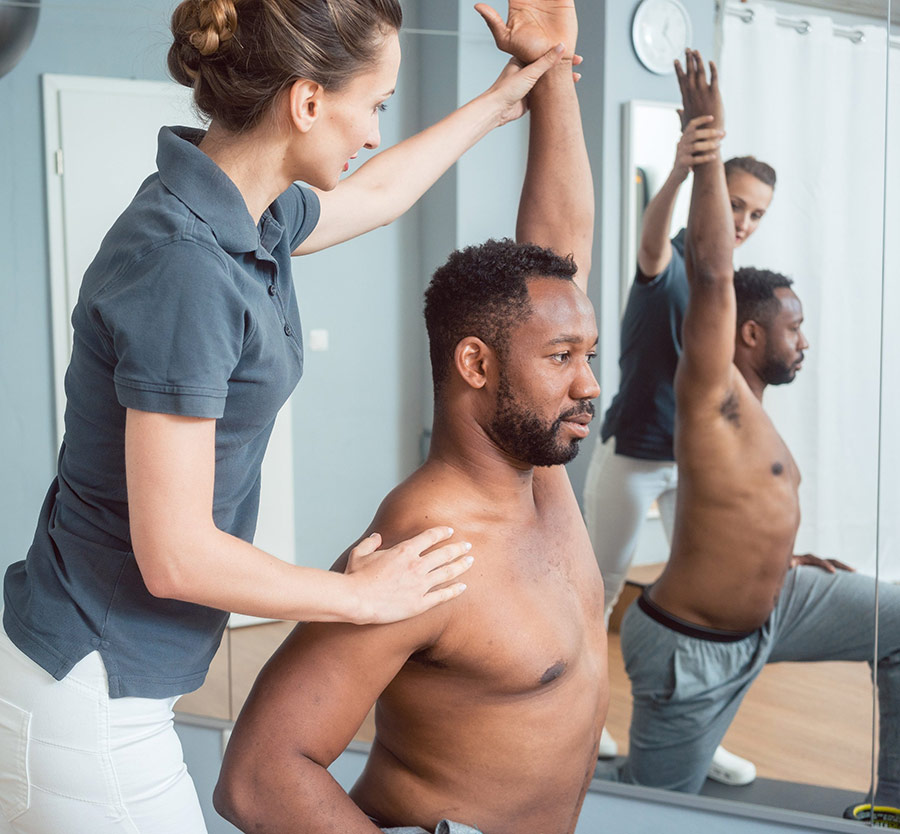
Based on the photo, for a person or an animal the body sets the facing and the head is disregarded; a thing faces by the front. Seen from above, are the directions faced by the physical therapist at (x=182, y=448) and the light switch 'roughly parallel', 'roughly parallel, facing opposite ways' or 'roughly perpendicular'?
roughly perpendicular

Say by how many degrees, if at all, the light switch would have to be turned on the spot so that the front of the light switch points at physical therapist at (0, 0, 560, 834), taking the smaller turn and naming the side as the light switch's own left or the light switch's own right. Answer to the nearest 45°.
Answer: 0° — it already faces them

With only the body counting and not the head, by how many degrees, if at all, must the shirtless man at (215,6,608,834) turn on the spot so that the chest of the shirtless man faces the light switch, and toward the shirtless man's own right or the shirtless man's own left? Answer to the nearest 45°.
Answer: approximately 135° to the shirtless man's own left

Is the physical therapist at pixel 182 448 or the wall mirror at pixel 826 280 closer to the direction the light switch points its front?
the physical therapist

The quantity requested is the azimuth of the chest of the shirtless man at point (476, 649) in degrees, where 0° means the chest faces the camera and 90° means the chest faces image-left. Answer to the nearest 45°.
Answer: approximately 315°

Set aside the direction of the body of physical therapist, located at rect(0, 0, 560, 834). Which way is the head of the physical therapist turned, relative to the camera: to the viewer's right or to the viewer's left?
to the viewer's right

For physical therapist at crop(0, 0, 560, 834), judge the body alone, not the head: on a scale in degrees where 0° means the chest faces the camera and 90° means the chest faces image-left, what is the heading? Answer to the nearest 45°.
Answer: approximately 270°

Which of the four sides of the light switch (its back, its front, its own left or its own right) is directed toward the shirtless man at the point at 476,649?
front

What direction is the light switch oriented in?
toward the camera

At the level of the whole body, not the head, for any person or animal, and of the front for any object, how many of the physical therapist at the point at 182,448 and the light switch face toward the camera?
1
